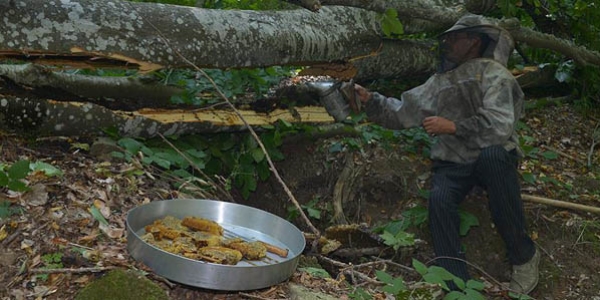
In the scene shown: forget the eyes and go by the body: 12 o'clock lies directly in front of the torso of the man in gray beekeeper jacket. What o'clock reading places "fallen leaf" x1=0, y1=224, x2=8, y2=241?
The fallen leaf is roughly at 12 o'clock from the man in gray beekeeper jacket.

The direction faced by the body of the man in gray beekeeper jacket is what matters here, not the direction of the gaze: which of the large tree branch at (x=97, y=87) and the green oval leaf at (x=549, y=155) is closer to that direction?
the large tree branch

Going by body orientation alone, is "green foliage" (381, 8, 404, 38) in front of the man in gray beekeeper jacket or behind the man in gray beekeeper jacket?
in front

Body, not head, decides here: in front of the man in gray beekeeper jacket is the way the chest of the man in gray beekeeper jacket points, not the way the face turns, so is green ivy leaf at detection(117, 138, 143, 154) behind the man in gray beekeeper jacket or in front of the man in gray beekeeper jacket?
in front

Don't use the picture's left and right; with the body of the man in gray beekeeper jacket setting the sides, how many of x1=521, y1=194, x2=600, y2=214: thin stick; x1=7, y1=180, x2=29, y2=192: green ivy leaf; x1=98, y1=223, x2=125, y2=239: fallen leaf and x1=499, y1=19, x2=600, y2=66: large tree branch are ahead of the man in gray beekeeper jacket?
2

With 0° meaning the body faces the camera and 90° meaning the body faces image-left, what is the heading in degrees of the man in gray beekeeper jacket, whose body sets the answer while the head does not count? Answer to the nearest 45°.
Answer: approximately 45°

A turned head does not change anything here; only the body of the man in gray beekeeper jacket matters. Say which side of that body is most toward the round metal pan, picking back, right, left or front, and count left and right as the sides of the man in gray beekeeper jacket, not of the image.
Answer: front

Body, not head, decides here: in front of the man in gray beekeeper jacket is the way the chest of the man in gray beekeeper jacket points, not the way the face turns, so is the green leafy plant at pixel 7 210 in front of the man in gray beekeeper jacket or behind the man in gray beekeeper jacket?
in front

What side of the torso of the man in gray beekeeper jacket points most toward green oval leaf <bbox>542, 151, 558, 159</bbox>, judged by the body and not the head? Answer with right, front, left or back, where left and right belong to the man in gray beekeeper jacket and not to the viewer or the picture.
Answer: back

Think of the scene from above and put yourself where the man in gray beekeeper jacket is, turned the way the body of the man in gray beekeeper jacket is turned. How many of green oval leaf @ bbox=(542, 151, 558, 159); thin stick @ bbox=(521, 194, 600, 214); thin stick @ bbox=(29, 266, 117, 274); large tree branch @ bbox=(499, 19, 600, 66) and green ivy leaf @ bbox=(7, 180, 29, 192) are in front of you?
2

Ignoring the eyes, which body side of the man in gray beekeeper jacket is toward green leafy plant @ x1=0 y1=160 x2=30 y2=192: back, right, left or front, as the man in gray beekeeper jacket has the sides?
front

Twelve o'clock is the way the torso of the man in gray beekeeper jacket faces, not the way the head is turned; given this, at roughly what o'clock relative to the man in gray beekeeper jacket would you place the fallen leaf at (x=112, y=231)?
The fallen leaf is roughly at 12 o'clock from the man in gray beekeeper jacket.

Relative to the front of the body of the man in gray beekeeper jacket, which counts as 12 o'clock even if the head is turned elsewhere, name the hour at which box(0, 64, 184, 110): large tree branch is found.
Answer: The large tree branch is roughly at 1 o'clock from the man in gray beekeeper jacket.
